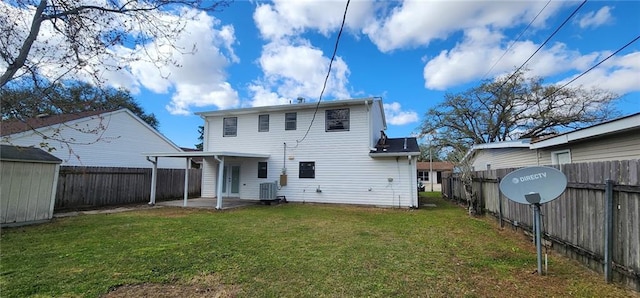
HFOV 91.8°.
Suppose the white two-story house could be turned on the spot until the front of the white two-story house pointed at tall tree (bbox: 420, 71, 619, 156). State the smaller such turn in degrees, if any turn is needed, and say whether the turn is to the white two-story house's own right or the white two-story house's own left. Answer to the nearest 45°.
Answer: approximately 45° to the white two-story house's own right

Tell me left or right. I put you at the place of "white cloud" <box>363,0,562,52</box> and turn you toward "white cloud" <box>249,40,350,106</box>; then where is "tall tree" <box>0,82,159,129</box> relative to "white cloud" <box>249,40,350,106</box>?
left

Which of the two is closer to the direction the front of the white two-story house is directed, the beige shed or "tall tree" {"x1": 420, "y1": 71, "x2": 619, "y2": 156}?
the tall tree

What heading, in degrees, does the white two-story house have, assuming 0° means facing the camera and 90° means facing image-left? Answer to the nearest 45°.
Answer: approximately 180°

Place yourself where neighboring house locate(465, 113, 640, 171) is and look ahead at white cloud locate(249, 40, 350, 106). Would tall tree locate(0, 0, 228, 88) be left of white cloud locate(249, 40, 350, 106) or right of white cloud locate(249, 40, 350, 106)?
left

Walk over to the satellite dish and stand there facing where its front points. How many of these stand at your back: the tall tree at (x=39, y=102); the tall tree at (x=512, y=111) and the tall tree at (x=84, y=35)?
1

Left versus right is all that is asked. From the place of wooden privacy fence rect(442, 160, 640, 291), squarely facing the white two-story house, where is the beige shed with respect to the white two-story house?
left

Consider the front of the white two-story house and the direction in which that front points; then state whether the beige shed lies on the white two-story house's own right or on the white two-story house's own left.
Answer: on the white two-story house's own left

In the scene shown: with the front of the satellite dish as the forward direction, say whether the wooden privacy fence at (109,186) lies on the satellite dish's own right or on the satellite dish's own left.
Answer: on the satellite dish's own right

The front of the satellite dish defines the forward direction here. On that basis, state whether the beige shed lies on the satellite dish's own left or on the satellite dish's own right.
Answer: on the satellite dish's own right

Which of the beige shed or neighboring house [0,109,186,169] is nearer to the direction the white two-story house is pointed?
the neighboring house
